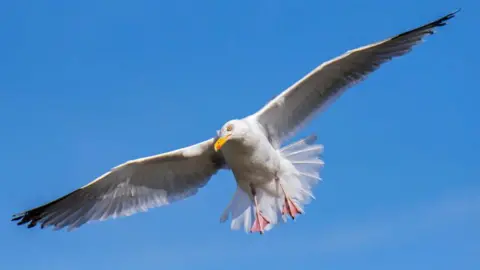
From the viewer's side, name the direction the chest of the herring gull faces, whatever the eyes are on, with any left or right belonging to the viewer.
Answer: facing the viewer and to the left of the viewer
